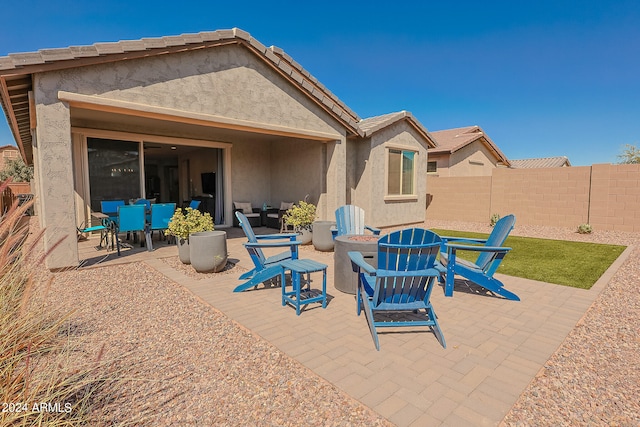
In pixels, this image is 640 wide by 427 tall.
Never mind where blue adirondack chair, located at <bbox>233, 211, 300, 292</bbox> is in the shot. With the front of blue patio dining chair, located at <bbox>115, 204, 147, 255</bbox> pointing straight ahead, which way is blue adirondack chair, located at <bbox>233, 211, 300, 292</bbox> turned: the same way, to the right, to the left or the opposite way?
to the right

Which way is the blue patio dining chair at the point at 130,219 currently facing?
away from the camera

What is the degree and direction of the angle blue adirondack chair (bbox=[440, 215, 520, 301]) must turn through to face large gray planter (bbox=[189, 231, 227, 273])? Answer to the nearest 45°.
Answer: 0° — it already faces it

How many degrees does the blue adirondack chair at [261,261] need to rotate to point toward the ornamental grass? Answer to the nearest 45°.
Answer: approximately 135° to its right

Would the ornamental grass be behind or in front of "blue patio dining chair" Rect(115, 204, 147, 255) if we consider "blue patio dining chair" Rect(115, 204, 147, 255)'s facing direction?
behind

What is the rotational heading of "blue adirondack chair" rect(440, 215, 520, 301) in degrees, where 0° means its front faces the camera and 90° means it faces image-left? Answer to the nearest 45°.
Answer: approximately 90°

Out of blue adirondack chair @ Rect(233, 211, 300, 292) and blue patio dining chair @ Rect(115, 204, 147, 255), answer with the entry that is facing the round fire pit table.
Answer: the blue adirondack chair

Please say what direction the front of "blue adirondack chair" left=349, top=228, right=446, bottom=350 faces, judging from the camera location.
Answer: facing away from the viewer and to the left of the viewer

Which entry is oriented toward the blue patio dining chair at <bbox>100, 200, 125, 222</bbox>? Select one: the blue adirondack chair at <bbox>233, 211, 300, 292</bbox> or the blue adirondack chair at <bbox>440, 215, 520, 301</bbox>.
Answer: the blue adirondack chair at <bbox>440, 215, 520, 301</bbox>

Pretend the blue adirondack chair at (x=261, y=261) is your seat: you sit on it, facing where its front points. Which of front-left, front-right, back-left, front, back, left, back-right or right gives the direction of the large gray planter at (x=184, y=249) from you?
back-left

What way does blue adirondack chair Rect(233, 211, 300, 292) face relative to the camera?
to the viewer's right

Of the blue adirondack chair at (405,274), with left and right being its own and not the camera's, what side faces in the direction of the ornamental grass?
left

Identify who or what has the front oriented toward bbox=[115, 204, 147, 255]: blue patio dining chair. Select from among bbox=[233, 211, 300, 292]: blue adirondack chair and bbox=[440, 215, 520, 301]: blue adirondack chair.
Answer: bbox=[440, 215, 520, 301]: blue adirondack chair

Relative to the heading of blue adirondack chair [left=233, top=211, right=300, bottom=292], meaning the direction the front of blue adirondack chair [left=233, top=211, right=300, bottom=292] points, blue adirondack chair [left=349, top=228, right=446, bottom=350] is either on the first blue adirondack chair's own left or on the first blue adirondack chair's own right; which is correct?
on the first blue adirondack chair's own right

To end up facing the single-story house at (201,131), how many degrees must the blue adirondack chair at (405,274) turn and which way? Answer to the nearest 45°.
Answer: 0° — it already faces it

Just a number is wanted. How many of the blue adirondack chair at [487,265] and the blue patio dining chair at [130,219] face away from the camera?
1

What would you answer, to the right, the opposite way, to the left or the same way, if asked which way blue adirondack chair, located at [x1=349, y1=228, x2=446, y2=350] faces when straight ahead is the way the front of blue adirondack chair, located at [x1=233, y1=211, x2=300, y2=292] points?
to the left
